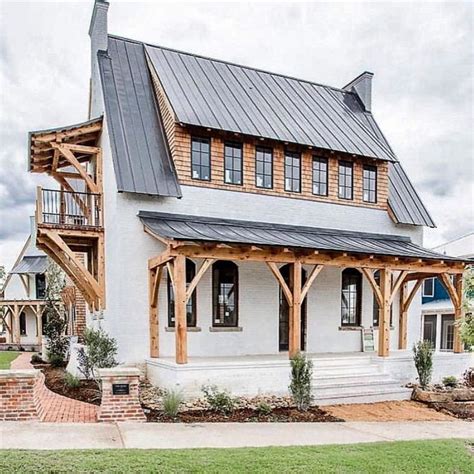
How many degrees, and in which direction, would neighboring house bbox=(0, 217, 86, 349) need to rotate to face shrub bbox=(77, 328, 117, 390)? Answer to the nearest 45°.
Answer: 0° — it already faces it

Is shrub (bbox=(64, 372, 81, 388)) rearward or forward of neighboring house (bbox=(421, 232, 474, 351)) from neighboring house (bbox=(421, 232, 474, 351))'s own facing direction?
forward

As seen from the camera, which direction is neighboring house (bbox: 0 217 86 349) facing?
toward the camera

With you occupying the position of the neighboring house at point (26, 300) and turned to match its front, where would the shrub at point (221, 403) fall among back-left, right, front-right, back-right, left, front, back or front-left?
front

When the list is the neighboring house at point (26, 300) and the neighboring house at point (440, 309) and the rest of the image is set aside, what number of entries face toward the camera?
2

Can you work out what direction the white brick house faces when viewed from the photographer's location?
facing the viewer and to the right of the viewer

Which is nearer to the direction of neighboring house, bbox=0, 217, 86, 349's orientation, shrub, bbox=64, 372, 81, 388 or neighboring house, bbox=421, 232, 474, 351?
the shrub

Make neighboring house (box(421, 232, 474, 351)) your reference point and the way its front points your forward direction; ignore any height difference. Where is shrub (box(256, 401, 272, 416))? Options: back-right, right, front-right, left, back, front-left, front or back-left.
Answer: front

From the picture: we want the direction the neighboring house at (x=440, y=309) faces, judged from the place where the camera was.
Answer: facing the viewer

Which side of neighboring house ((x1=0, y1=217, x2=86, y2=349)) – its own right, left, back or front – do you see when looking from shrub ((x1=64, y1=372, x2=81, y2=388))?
front
